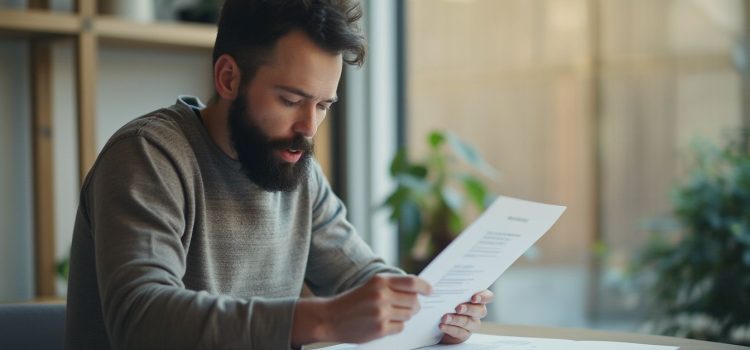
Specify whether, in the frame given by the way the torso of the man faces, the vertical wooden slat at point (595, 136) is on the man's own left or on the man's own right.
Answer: on the man's own left

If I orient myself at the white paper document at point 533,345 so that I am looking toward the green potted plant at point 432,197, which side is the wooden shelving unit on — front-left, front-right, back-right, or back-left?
front-left

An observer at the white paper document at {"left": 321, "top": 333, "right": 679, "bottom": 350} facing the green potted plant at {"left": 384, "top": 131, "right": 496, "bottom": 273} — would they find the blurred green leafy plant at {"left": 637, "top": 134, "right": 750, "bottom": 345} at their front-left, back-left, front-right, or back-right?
front-right

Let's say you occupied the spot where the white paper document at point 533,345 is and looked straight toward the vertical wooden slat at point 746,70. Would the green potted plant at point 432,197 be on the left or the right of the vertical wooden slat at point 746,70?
left

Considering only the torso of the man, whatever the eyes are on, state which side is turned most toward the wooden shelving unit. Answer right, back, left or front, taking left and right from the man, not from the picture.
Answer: back

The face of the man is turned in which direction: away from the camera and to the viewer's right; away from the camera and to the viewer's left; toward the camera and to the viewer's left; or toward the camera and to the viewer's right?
toward the camera and to the viewer's right

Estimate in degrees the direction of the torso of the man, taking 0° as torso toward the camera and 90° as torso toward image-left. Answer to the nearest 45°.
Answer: approximately 315°
